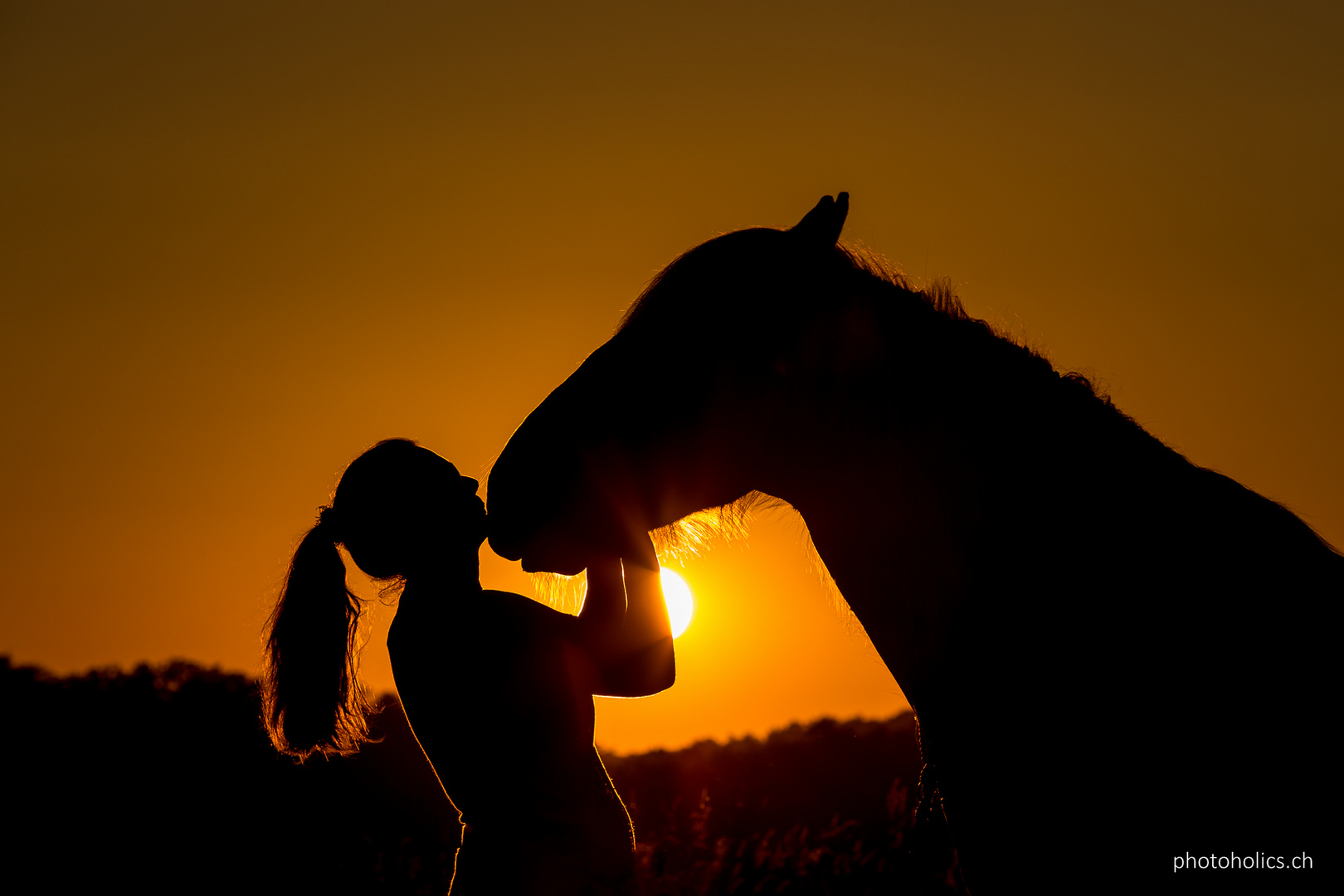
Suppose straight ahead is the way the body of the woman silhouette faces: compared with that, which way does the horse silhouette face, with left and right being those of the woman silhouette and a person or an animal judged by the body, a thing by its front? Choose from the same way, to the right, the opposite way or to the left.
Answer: the opposite way

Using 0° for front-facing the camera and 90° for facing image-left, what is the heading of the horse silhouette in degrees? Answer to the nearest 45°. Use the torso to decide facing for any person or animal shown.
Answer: approximately 90°

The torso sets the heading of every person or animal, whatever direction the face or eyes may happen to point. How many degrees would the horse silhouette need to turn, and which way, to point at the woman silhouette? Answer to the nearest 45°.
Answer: approximately 45° to its right

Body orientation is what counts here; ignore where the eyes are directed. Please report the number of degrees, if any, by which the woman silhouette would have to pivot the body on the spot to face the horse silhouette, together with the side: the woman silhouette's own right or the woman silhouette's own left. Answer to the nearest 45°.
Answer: approximately 45° to the woman silhouette's own right

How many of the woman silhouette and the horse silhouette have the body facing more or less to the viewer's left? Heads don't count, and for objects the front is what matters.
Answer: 1

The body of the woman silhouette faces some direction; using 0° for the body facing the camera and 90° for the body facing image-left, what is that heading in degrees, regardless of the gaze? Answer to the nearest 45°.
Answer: approximately 270°
